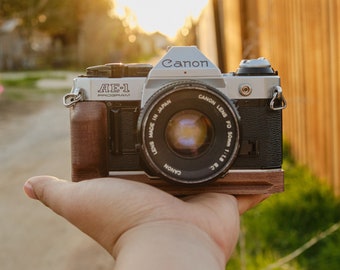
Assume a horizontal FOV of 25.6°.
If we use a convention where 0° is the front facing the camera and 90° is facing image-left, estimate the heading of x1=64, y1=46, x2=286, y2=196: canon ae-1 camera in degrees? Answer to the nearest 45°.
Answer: approximately 0°
